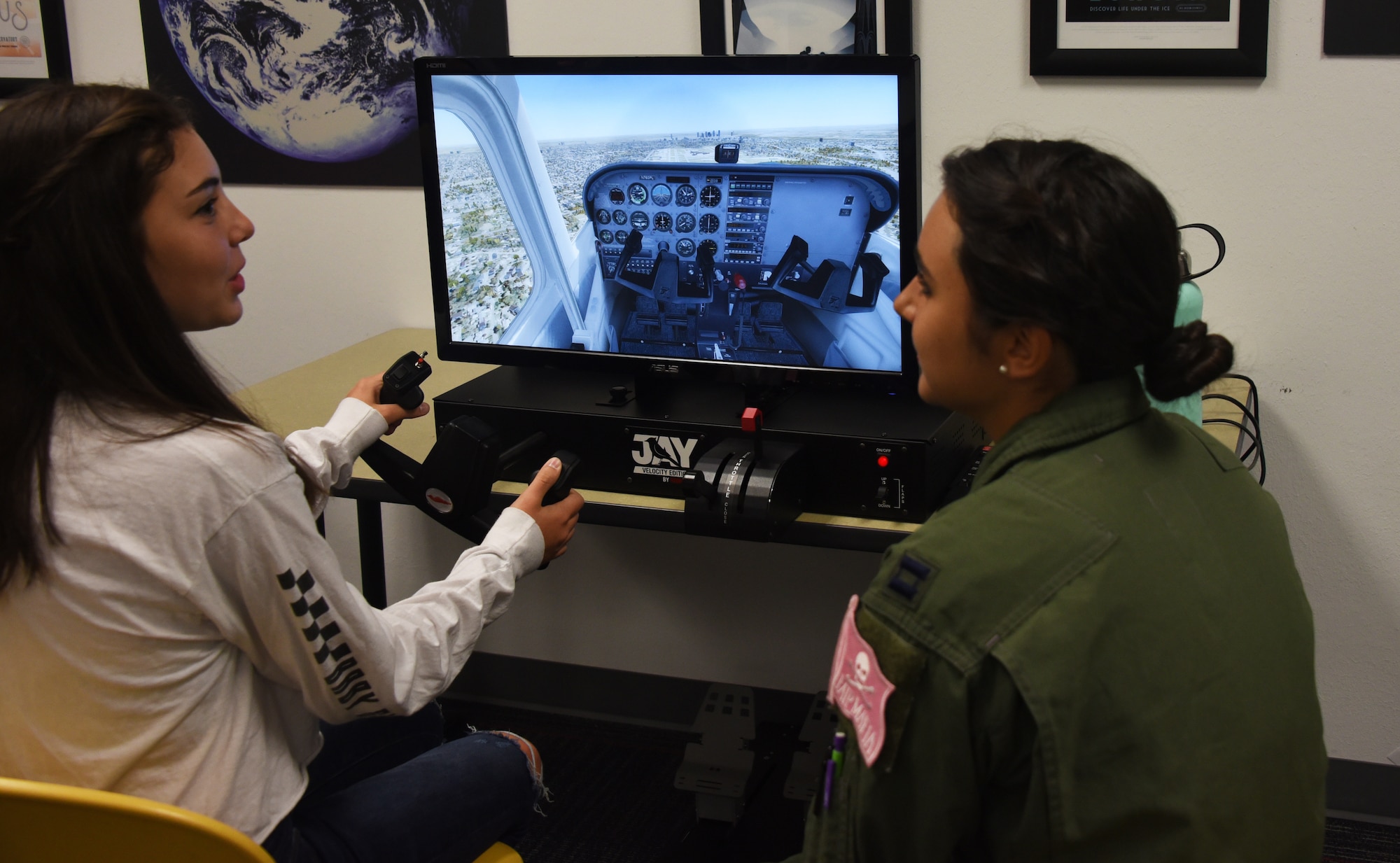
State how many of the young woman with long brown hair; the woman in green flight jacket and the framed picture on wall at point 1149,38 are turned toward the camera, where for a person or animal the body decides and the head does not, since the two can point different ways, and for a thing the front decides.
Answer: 1

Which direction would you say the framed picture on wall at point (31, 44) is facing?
toward the camera

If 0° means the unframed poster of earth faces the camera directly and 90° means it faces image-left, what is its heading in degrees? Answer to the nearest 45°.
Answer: approximately 0°

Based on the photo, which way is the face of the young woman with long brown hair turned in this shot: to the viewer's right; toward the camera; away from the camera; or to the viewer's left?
to the viewer's right

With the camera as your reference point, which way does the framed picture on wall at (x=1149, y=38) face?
facing the viewer

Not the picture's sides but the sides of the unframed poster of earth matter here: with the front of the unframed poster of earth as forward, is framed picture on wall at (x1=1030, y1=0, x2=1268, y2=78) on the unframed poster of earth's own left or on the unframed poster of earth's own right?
on the unframed poster of earth's own left

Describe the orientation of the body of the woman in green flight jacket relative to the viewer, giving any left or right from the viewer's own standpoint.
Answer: facing away from the viewer and to the left of the viewer

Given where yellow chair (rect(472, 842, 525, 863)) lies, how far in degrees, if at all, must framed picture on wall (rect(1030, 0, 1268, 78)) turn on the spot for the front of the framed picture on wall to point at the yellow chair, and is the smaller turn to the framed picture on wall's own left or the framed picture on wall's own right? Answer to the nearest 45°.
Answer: approximately 45° to the framed picture on wall's own right

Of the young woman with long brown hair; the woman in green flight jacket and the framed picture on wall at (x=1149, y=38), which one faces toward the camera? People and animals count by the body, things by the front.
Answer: the framed picture on wall

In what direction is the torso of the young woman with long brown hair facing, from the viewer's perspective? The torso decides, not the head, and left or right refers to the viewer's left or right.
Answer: facing away from the viewer and to the right of the viewer

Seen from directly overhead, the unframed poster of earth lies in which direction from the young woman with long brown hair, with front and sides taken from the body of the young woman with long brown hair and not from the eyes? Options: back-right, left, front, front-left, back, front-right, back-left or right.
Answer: front-left

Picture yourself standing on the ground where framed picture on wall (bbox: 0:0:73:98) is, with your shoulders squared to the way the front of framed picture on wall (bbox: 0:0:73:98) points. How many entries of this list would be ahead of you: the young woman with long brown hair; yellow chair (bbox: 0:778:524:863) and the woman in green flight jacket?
3

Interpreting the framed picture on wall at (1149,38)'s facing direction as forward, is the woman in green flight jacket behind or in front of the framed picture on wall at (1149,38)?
in front

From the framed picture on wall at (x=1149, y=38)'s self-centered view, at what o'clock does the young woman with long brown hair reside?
The young woman with long brown hair is roughly at 1 o'clock from the framed picture on wall.
